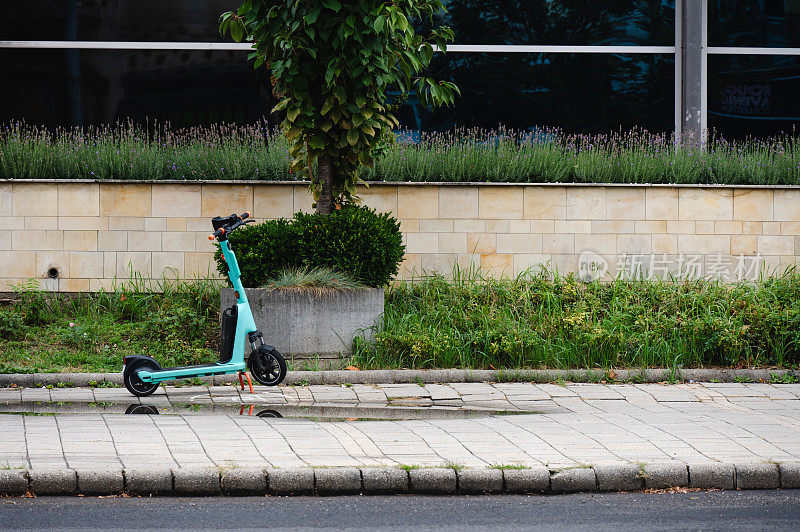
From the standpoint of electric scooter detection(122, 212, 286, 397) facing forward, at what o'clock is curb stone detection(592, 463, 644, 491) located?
The curb stone is roughly at 2 o'clock from the electric scooter.

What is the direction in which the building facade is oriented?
toward the camera

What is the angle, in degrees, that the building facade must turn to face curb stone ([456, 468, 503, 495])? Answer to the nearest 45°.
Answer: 0° — it already faces it

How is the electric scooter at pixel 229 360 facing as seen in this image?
to the viewer's right

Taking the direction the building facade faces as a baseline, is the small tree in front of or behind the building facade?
in front

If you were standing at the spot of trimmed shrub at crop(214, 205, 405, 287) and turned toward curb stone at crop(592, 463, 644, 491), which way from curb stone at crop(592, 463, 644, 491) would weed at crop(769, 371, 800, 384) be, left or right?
left

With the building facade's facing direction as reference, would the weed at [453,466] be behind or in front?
in front

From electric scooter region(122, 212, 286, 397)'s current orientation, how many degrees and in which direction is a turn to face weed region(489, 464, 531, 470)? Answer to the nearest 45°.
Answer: approximately 45° to its right

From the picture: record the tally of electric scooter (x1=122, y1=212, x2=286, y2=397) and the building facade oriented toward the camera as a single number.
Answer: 1

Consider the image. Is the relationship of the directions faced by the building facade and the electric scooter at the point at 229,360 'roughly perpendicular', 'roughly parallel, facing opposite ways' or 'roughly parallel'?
roughly perpendicular

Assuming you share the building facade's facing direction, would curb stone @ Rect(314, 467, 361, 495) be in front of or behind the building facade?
in front

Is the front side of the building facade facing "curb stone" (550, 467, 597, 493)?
yes

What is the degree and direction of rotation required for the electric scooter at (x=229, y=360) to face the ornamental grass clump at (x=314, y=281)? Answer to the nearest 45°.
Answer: approximately 45° to its left

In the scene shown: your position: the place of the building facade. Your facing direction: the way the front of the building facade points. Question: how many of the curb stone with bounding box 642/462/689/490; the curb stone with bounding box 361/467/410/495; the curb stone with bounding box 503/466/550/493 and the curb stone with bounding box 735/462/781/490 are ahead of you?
4
